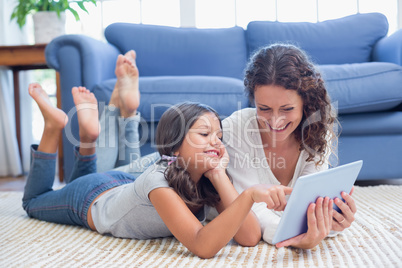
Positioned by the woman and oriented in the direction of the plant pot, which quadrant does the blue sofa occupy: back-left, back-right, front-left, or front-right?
front-right

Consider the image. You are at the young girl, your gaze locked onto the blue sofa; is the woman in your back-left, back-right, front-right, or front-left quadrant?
front-right

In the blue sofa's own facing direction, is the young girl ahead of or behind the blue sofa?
ahead

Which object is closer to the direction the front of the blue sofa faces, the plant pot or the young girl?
the young girl

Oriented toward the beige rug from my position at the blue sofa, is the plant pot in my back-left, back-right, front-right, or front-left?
back-right

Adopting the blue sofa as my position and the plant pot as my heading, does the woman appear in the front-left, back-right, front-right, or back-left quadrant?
back-left

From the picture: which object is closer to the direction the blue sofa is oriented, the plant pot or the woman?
the woman

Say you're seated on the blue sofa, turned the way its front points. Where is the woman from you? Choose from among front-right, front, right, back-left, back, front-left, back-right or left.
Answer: front

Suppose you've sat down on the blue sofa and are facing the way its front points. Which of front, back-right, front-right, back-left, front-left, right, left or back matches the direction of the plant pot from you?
back-right

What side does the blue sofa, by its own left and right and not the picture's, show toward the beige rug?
front

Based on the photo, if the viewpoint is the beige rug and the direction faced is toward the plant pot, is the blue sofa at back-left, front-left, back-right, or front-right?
front-right

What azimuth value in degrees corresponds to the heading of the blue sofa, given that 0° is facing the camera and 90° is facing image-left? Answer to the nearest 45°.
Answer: approximately 0°

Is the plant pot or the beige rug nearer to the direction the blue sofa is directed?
the beige rug
